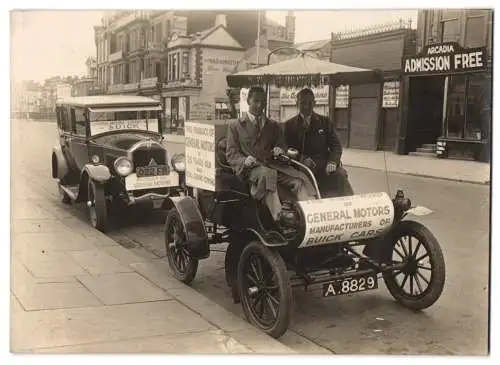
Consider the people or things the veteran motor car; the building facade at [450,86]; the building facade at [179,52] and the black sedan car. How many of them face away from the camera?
0

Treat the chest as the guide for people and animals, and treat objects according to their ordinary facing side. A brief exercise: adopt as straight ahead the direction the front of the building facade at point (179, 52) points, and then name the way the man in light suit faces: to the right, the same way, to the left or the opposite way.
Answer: to the left

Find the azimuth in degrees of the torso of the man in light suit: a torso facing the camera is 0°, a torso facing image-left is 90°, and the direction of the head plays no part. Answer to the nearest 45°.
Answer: approximately 315°

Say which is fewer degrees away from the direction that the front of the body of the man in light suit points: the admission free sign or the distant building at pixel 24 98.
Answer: the admission free sign

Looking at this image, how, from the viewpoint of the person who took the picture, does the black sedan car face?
facing the viewer and to the right of the viewer

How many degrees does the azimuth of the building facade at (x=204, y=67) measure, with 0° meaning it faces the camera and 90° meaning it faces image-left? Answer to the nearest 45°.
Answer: approximately 45°

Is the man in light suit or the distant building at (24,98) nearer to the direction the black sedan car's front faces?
the man in light suit

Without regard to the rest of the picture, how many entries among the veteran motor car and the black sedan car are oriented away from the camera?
0

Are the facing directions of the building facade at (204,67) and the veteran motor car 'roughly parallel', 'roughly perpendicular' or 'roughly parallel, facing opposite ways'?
roughly perpendicular

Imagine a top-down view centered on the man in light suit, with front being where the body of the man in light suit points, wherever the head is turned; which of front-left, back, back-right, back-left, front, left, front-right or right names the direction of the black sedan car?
back

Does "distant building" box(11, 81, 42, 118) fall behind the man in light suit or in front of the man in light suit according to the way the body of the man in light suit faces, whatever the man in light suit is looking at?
behind
